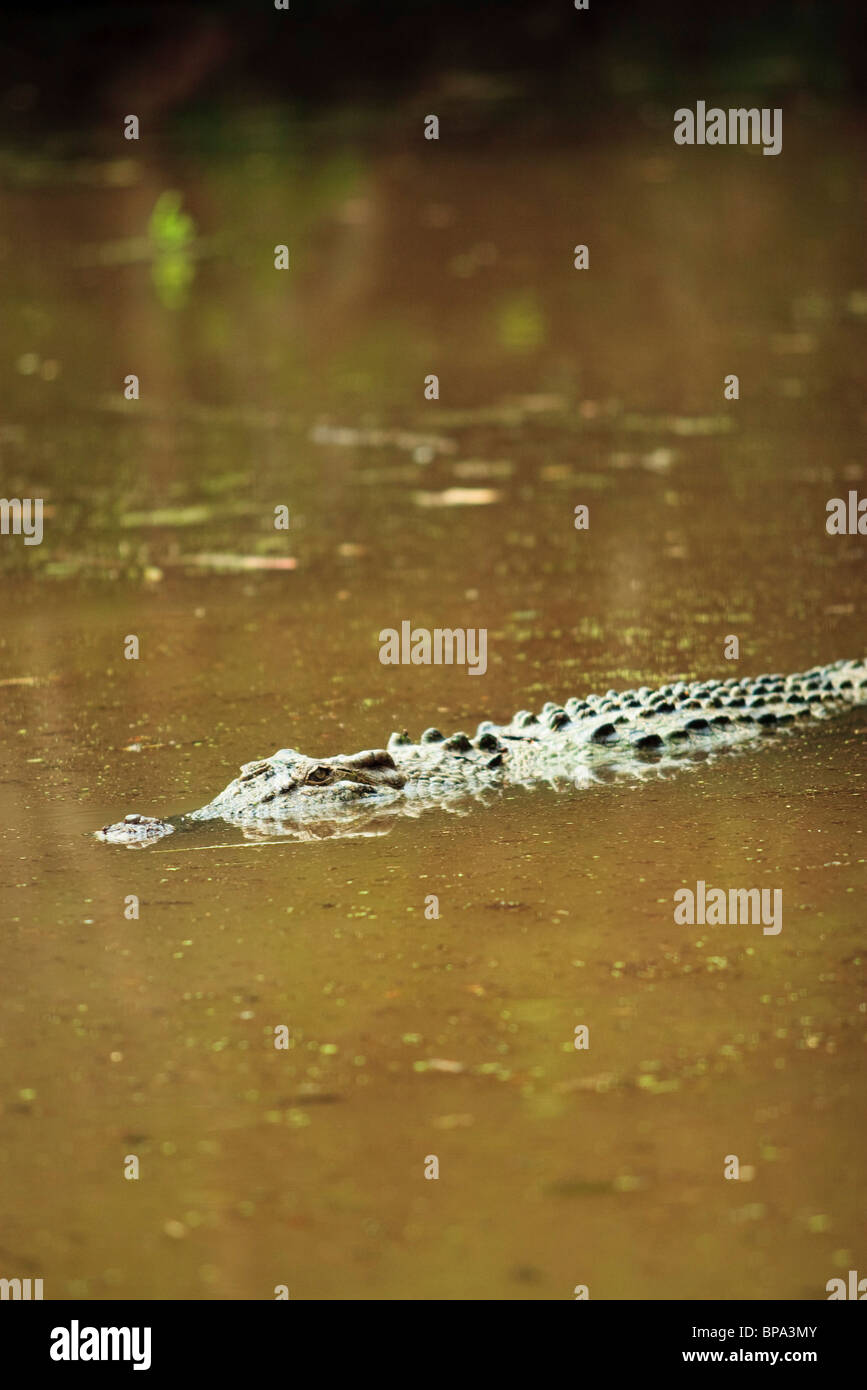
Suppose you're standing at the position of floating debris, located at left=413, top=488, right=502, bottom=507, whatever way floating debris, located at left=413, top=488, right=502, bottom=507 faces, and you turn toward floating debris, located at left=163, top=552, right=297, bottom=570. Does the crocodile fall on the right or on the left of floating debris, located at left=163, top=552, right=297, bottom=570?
left

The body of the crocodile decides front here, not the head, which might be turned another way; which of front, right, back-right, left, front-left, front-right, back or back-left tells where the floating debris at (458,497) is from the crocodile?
back-right

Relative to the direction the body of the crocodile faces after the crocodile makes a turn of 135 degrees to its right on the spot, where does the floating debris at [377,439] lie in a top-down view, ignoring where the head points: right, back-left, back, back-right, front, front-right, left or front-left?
front

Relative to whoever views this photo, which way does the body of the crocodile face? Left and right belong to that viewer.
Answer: facing the viewer and to the left of the viewer

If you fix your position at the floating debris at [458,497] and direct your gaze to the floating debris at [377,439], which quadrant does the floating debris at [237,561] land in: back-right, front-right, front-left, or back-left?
back-left
